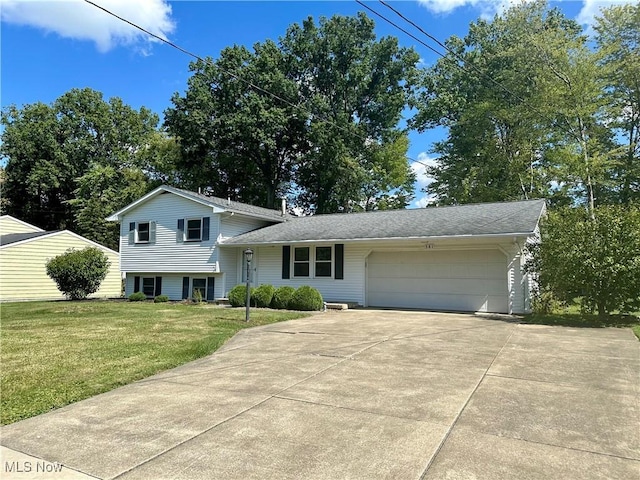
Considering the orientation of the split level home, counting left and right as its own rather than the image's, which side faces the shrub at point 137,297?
right

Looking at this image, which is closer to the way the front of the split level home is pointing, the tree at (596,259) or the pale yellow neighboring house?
the tree

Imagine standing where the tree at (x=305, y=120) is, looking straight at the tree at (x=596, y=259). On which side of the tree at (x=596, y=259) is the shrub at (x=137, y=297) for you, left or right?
right

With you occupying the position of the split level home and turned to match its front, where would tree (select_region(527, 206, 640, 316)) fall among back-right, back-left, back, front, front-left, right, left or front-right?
front-left

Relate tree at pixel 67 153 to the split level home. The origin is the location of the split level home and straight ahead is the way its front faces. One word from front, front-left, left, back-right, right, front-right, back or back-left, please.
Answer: back-right

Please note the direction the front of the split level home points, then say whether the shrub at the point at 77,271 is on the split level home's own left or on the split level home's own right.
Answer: on the split level home's own right

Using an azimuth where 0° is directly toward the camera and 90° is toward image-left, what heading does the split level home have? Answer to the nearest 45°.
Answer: approximately 0°

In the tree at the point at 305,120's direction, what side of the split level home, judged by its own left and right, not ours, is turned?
back

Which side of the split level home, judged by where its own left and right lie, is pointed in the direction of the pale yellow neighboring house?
right
